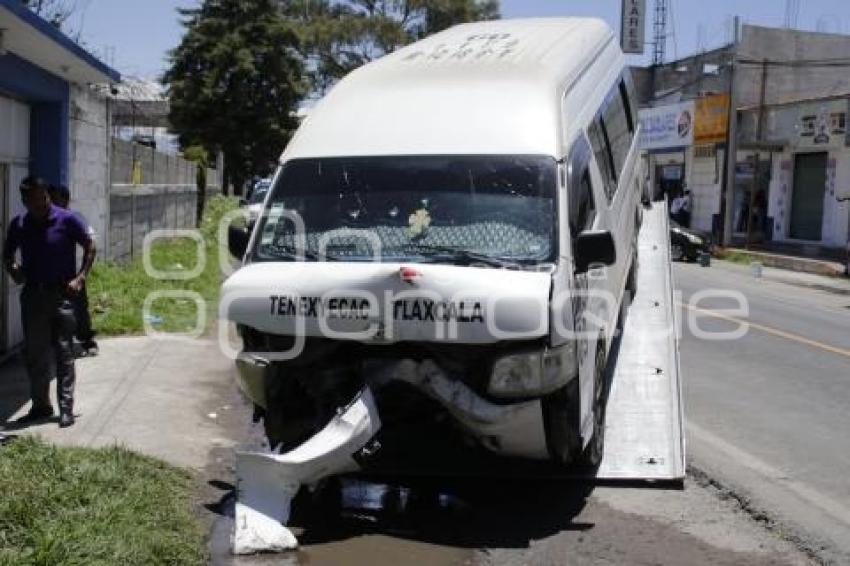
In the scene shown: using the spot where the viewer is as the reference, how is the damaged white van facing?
facing the viewer

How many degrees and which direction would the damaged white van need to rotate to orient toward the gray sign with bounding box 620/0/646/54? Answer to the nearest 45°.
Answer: approximately 180°

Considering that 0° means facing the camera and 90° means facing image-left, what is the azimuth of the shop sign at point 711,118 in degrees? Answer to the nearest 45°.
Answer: approximately 45°

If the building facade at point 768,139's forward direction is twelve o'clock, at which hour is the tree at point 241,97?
The tree is roughly at 2 o'clock from the building facade.

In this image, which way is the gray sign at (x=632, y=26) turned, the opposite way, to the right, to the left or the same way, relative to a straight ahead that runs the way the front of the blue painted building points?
to the right

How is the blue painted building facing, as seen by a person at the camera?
facing the viewer and to the right of the viewer

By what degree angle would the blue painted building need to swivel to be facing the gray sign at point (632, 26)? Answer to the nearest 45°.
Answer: approximately 90° to its left

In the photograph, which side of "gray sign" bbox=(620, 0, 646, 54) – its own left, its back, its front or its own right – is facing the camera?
front

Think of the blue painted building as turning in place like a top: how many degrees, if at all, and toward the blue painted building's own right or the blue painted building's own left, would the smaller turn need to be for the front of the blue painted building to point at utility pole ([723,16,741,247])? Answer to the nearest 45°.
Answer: approximately 90° to the blue painted building's own left

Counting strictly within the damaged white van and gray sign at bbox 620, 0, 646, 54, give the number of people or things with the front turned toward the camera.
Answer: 2

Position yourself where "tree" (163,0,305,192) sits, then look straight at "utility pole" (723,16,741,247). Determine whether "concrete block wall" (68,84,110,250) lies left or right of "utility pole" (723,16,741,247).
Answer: right
